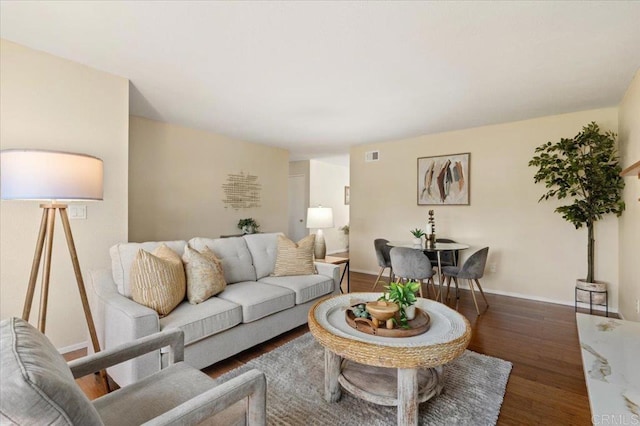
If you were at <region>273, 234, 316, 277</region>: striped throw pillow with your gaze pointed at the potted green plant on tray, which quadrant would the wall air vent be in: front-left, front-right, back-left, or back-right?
back-left

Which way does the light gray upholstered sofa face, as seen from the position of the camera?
facing the viewer and to the right of the viewer

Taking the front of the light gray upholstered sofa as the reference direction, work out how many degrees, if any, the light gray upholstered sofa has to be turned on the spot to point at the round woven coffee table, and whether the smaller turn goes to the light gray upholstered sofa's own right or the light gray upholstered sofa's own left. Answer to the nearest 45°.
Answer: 0° — it already faces it

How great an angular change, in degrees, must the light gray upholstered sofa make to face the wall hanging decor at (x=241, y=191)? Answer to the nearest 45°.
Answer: approximately 135° to its left

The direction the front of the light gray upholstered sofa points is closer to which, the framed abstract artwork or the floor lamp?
the framed abstract artwork

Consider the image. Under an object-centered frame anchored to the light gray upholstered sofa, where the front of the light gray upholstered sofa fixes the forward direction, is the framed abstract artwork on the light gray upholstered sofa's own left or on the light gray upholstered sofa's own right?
on the light gray upholstered sofa's own left

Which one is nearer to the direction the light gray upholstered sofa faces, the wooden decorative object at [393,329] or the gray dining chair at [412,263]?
the wooden decorative object

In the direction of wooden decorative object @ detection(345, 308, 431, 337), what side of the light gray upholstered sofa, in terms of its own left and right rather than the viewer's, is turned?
front

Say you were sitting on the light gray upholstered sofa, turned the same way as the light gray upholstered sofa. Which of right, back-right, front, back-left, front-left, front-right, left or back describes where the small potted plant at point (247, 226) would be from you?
back-left

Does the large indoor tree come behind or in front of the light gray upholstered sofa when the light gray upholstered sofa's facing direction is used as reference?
in front

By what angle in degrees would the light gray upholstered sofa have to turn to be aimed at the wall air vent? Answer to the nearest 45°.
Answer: approximately 90° to its left

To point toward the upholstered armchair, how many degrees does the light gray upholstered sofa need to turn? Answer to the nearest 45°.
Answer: approximately 45° to its right

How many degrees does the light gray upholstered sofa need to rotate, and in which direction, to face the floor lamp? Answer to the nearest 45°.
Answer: approximately 135° to its right

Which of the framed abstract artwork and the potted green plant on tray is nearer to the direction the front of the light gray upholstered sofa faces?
the potted green plant on tray

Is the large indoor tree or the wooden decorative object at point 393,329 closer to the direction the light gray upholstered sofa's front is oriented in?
the wooden decorative object

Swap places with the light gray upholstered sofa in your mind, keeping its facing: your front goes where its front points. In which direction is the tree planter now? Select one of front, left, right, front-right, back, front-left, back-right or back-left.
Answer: front-left

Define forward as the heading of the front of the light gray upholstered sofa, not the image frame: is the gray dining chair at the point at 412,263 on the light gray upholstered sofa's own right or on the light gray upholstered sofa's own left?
on the light gray upholstered sofa's own left

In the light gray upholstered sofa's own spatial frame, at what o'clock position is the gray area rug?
The gray area rug is roughly at 12 o'clock from the light gray upholstered sofa.
